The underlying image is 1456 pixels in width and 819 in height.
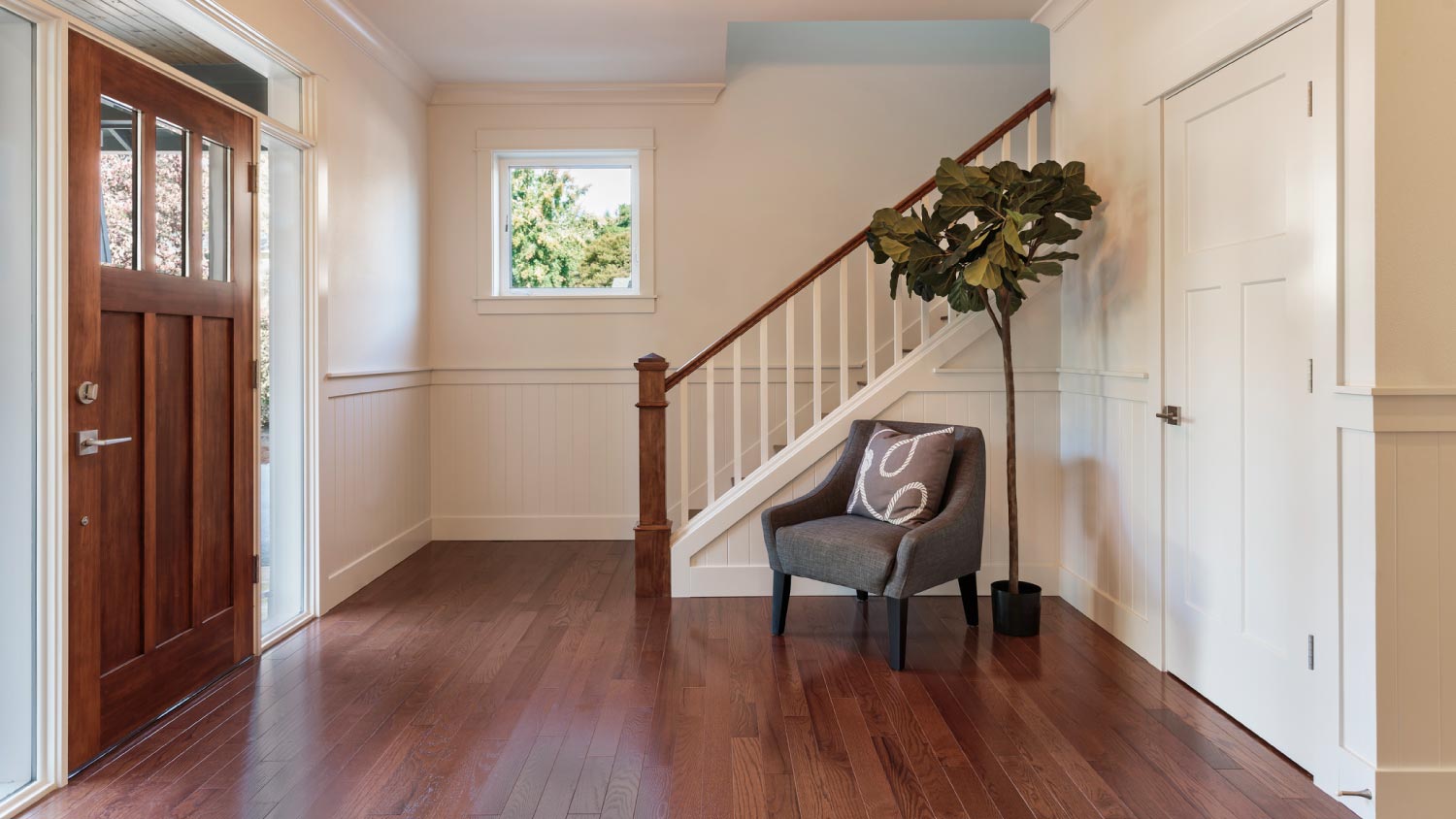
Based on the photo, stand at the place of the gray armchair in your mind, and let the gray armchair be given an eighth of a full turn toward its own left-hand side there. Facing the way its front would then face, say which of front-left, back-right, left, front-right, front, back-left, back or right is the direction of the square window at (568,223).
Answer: back-right

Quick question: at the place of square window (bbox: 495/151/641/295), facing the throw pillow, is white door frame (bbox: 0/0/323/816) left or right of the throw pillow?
right

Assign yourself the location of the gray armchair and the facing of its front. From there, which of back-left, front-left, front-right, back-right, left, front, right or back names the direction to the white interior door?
left

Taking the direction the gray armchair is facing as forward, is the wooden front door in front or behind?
in front

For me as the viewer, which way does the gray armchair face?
facing the viewer and to the left of the viewer

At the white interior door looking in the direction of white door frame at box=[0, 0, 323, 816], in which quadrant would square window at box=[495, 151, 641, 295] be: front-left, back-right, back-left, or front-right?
front-right

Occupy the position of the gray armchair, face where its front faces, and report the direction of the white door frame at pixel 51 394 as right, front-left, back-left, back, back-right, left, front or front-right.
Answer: front
